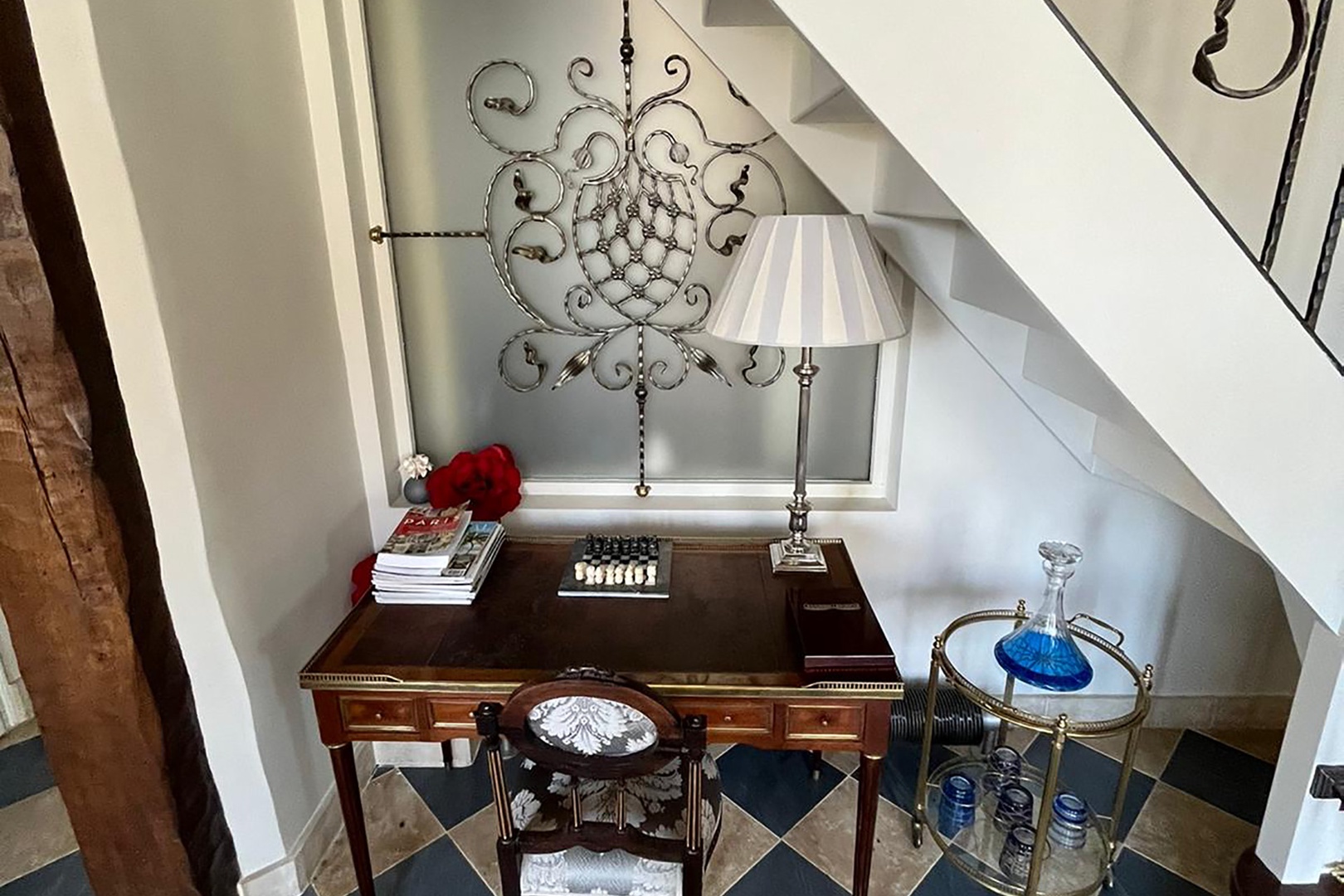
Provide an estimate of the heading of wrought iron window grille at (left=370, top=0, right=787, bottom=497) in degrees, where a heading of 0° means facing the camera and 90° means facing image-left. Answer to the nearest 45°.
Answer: approximately 0°

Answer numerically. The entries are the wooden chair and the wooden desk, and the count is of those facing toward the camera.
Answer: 1

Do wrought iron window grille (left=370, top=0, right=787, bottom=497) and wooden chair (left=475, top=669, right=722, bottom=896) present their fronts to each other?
yes

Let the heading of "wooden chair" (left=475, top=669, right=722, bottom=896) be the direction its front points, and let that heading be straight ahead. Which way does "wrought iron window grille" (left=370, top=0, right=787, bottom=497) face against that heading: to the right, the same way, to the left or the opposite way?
the opposite way

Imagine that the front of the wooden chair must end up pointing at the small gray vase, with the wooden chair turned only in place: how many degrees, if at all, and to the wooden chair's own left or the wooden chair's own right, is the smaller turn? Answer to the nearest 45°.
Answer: approximately 45° to the wooden chair's own left

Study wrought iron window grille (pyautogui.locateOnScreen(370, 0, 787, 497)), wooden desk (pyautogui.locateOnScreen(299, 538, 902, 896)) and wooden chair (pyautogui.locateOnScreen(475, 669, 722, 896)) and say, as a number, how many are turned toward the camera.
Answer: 2

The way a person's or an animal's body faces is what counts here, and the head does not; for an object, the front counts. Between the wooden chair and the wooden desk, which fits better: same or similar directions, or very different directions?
very different directions

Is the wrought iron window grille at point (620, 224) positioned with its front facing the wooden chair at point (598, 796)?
yes

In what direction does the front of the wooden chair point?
away from the camera

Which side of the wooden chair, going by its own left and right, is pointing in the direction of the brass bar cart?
right

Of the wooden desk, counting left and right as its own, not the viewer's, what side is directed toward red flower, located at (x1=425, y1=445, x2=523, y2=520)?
back
